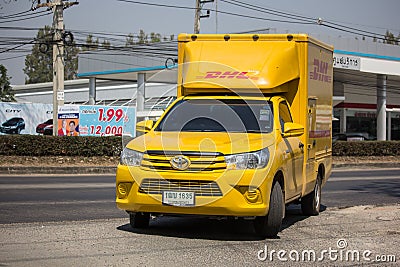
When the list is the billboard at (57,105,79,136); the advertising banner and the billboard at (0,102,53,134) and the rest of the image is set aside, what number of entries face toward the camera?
3

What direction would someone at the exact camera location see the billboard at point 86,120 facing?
facing the viewer

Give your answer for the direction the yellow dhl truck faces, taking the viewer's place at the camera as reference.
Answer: facing the viewer and to the left of the viewer

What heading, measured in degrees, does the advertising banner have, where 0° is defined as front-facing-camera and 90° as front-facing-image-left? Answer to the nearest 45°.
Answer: approximately 0°

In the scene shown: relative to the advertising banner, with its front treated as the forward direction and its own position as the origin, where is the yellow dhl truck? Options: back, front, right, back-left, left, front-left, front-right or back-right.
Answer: front

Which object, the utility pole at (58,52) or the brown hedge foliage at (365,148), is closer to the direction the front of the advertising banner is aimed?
the utility pole

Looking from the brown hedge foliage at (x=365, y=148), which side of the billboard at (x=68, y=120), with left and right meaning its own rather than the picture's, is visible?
left

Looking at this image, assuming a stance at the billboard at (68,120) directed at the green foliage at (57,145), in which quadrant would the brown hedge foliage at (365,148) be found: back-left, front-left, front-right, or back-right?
front-left

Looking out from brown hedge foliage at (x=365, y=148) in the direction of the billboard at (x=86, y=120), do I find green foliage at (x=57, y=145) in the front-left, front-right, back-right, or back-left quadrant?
front-left

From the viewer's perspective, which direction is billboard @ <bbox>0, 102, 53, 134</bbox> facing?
toward the camera
